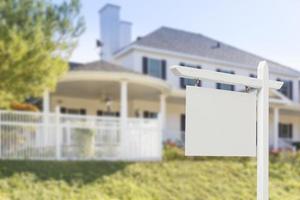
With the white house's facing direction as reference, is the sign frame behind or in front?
in front

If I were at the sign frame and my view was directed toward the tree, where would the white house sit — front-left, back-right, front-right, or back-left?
front-right

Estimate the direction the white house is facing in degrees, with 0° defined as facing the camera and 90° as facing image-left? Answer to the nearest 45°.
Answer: approximately 315°

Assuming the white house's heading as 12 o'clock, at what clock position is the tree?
The tree is roughly at 2 o'clock from the white house.

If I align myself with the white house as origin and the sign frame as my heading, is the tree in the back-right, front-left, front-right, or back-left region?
front-right

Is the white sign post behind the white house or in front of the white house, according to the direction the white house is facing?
in front
